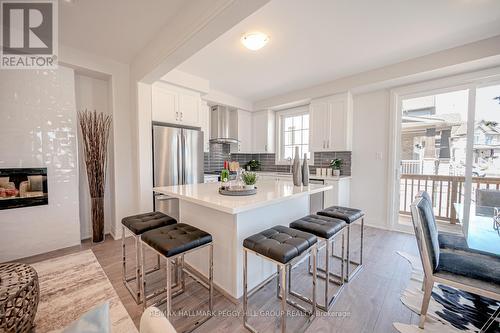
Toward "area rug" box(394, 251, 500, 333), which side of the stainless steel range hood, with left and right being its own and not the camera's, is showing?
front

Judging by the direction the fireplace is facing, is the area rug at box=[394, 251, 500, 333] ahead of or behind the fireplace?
ahead

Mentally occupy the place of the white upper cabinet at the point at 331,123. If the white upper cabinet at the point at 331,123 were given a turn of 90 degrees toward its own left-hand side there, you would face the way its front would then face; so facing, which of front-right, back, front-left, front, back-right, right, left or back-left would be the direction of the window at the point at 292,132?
back

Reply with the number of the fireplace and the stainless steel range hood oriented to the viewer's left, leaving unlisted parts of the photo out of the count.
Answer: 0

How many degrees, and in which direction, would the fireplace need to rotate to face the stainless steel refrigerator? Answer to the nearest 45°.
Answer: approximately 45° to its left

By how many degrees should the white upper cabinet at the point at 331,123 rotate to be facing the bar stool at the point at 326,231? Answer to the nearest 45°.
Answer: approximately 45° to its left

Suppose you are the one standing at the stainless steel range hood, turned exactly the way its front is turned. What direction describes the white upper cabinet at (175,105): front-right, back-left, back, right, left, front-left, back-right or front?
right
